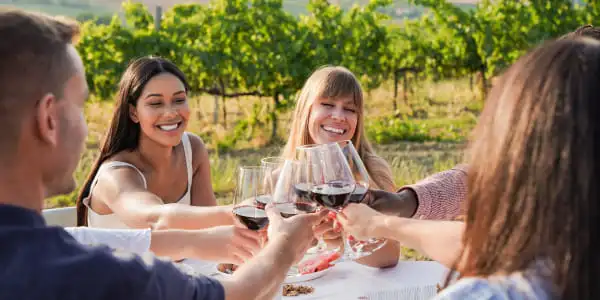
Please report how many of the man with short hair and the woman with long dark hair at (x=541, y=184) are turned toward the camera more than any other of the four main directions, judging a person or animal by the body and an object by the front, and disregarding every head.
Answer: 0

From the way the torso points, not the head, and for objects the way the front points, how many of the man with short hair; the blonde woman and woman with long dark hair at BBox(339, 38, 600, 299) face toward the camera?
1

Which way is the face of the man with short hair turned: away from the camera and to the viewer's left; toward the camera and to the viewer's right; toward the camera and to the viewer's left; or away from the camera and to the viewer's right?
away from the camera and to the viewer's right

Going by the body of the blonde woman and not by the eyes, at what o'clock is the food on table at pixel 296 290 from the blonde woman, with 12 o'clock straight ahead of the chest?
The food on table is roughly at 12 o'clock from the blonde woman.

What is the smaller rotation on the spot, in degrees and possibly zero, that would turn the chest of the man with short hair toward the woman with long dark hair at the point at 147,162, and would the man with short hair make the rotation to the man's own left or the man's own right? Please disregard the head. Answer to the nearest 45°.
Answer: approximately 45° to the man's own left

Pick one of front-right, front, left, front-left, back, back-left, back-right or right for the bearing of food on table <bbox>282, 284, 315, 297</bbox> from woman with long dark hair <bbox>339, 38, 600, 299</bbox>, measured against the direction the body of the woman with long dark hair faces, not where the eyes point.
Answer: front

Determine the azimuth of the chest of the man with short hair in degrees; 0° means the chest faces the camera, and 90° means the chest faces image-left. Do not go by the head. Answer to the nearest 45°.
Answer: approximately 225°

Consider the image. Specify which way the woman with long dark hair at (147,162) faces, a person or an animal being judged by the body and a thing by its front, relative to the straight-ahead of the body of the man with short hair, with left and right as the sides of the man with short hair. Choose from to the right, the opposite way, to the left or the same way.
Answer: to the right

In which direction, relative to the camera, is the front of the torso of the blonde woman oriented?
toward the camera

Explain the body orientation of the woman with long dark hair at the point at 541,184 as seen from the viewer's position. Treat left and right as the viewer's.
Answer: facing away from the viewer and to the left of the viewer

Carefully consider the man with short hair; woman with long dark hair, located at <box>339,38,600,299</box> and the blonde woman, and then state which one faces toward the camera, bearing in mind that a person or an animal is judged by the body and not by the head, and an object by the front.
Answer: the blonde woman

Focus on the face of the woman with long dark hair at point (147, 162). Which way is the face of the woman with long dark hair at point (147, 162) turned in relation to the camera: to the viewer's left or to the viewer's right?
to the viewer's right

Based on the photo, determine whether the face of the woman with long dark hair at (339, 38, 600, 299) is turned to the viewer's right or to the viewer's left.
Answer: to the viewer's left

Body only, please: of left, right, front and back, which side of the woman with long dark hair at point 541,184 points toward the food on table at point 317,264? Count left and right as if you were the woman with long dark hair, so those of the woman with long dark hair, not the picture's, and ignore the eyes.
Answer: front

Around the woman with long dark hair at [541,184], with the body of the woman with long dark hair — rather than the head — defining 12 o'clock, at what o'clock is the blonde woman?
The blonde woman is roughly at 1 o'clock from the woman with long dark hair.
